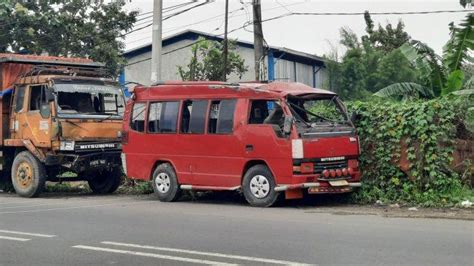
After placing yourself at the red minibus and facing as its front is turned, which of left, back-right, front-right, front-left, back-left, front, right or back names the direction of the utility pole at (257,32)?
back-left

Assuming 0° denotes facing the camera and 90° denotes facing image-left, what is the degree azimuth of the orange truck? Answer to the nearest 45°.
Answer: approximately 315°

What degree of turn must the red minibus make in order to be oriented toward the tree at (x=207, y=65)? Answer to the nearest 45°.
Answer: approximately 135° to its left

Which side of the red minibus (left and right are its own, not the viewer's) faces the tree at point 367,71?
left

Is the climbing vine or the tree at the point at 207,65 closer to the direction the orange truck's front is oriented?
the climbing vine

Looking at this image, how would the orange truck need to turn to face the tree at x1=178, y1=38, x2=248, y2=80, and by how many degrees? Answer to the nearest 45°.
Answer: approximately 90° to its left

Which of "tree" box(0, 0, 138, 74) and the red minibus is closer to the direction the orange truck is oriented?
the red minibus

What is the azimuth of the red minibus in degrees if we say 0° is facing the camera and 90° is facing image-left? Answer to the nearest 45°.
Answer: approximately 315°
